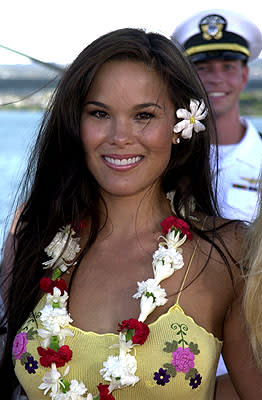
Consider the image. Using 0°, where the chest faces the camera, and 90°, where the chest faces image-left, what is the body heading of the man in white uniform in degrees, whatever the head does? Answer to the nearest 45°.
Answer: approximately 0°

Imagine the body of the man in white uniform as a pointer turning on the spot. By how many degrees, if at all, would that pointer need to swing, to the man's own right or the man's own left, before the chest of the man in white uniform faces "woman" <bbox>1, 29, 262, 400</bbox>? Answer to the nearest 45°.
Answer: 0° — they already face them

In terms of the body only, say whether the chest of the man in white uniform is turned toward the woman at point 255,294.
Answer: yes
